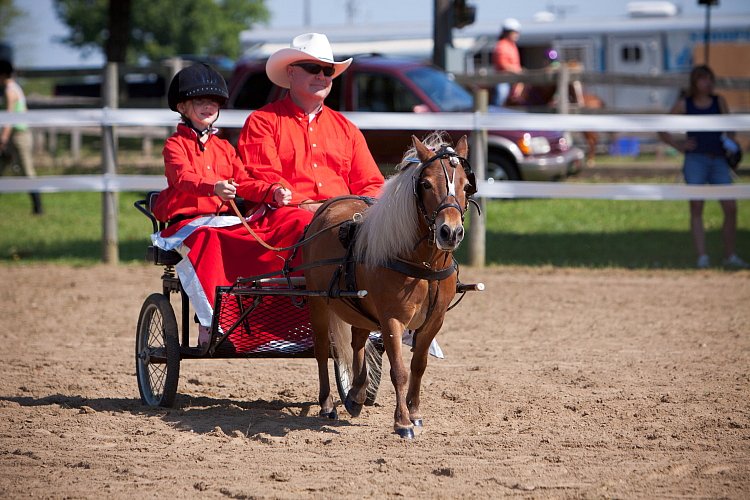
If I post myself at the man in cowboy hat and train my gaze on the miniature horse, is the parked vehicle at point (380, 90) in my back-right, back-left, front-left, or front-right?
back-left

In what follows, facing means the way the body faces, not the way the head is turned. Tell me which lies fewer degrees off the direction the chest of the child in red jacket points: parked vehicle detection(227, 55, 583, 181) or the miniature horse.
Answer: the miniature horse

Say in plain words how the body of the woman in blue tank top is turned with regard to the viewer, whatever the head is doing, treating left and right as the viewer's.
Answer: facing the viewer

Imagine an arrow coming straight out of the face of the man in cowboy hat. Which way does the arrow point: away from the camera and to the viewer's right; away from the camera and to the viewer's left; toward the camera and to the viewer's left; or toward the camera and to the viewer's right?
toward the camera and to the viewer's right

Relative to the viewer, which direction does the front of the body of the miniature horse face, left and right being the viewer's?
facing the viewer and to the right of the viewer

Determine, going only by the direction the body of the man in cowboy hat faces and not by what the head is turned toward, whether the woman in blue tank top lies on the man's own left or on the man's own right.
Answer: on the man's own left

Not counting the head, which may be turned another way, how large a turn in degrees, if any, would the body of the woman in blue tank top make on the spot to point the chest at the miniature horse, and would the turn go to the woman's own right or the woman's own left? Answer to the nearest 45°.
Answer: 0° — they already face it

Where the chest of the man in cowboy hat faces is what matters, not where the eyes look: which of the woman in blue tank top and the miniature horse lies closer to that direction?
the miniature horse

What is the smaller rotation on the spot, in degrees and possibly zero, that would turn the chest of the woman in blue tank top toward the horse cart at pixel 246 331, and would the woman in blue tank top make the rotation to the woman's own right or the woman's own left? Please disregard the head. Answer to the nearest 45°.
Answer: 0° — they already face it

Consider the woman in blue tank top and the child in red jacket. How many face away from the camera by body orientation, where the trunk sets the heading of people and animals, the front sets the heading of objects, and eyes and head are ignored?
0

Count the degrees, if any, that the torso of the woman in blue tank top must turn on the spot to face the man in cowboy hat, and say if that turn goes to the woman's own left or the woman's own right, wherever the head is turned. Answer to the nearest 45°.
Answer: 0° — they already face them
